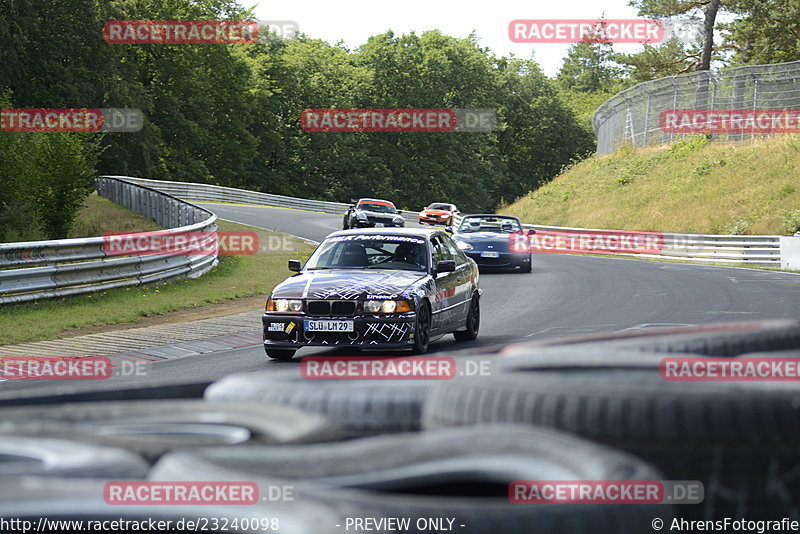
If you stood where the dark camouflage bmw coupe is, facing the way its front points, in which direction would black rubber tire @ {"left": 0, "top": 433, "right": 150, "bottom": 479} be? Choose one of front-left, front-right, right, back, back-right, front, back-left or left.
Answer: front-left

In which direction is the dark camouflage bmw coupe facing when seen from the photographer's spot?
facing the viewer and to the left of the viewer

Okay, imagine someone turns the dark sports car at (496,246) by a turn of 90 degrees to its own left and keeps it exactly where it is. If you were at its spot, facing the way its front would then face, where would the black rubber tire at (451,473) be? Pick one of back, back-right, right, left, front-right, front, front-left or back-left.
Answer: right

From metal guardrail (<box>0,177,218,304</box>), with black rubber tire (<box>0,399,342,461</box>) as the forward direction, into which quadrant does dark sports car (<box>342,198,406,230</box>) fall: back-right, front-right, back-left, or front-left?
back-left

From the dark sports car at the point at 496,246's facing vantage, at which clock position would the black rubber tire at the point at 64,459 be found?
The black rubber tire is roughly at 12 o'clock from the dark sports car.

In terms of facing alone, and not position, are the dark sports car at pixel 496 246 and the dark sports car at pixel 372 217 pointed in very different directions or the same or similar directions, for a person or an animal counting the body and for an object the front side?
same or similar directions

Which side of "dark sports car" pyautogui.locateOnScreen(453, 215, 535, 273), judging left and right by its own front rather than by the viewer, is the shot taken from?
front

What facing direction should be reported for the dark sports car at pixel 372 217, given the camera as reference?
facing the viewer

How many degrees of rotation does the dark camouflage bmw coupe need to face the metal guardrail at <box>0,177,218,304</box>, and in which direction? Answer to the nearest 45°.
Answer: approximately 90° to its right

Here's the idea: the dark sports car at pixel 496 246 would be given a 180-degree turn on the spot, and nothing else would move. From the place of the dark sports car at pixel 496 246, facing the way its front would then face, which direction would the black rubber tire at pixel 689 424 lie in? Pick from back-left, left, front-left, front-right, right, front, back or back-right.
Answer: back

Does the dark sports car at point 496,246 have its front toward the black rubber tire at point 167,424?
yes

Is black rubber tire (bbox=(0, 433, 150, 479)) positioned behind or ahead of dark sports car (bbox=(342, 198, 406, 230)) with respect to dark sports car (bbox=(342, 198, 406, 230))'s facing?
ahead

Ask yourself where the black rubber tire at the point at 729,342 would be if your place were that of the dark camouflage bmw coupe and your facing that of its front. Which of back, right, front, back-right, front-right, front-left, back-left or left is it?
front-left

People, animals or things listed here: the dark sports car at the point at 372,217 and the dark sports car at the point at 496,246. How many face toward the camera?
2

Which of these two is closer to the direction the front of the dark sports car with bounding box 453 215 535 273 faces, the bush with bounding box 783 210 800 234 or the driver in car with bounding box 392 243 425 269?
the driver in car

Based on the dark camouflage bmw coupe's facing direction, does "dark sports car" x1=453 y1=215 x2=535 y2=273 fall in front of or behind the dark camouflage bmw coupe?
behind

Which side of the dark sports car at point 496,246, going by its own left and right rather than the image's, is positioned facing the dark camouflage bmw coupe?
front
